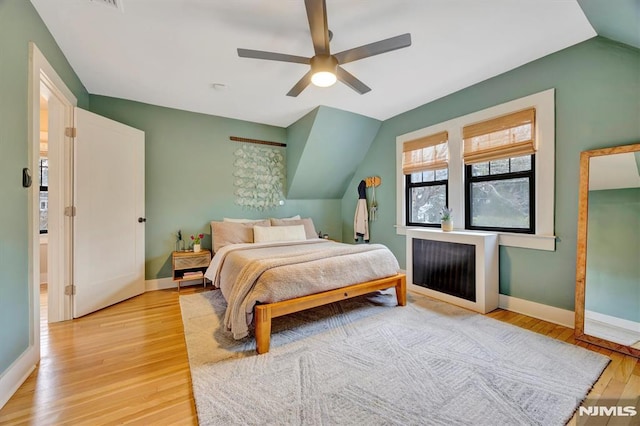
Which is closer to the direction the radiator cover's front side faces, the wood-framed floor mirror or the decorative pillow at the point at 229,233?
the decorative pillow

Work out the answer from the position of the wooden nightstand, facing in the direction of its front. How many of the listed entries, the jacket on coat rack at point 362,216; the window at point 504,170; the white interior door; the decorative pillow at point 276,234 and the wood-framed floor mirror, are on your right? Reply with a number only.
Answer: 1

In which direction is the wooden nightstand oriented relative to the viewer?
toward the camera

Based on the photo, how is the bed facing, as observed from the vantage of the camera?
facing the viewer and to the right of the viewer

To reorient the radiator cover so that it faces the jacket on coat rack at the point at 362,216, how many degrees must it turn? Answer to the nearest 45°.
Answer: approximately 90° to its right

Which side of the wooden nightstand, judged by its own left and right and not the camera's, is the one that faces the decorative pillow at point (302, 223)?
left

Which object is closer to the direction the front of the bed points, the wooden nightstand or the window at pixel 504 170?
the window

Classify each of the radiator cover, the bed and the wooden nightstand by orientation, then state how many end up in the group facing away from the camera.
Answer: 0

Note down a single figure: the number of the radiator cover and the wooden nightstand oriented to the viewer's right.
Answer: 0

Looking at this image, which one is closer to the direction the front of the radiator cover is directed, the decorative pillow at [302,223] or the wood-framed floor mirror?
the decorative pillow

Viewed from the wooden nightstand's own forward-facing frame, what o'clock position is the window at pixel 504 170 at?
The window is roughly at 10 o'clock from the wooden nightstand.

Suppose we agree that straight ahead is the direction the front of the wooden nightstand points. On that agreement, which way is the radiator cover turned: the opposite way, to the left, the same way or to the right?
to the right

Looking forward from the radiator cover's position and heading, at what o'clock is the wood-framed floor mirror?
The wood-framed floor mirror is roughly at 8 o'clock from the radiator cover.

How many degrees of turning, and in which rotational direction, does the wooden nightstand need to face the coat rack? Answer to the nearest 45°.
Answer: approximately 90° to its left

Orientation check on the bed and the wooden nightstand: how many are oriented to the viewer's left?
0
